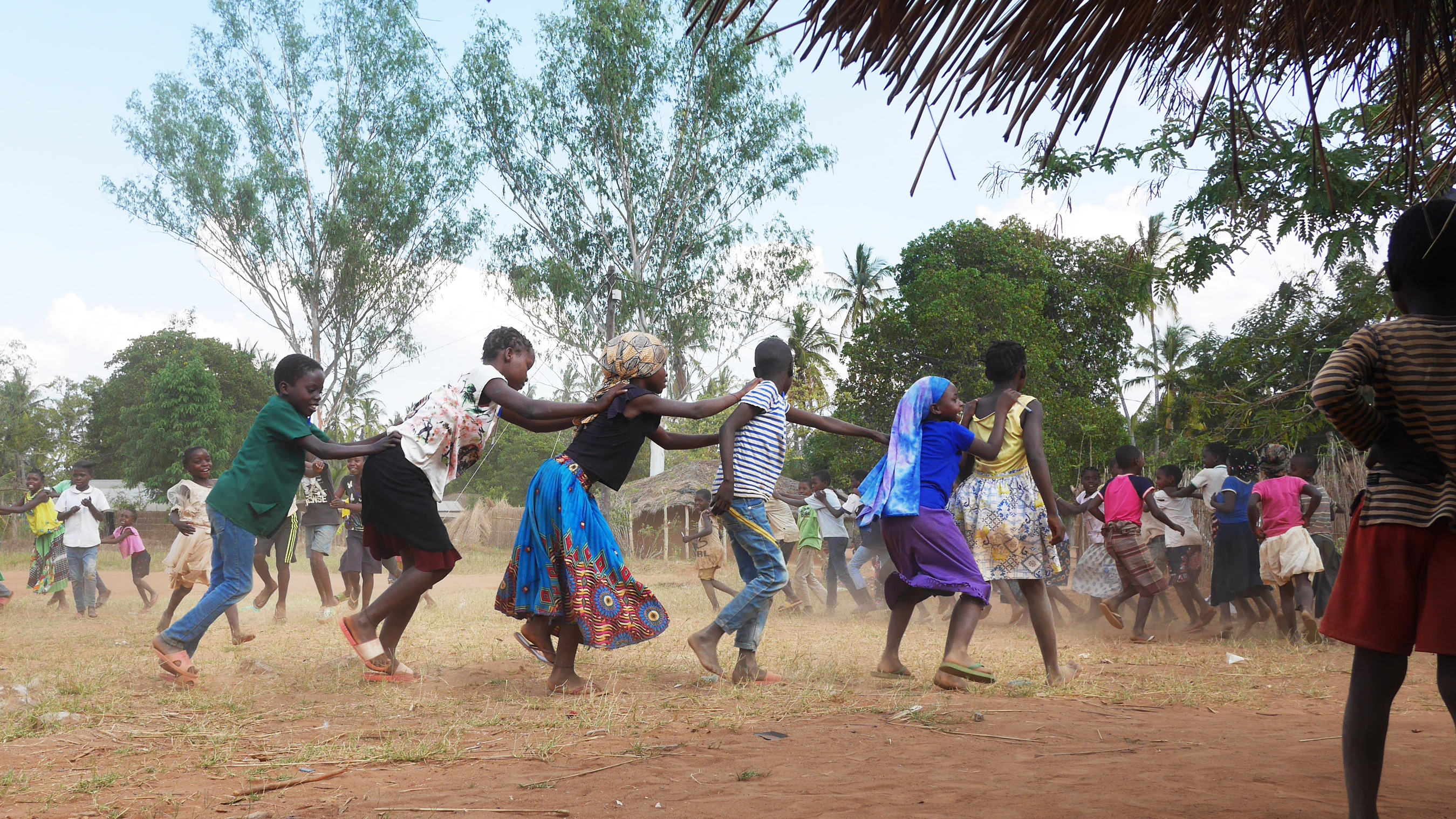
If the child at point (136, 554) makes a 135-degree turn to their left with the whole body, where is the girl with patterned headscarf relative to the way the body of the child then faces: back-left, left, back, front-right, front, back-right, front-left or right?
right

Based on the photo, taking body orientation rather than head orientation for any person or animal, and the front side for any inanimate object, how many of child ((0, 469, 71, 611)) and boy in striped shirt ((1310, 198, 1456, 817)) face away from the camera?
1

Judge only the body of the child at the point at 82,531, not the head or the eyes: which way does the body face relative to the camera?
toward the camera

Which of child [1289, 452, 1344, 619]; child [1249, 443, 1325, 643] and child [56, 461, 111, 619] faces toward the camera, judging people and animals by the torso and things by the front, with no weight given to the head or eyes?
child [56, 461, 111, 619]

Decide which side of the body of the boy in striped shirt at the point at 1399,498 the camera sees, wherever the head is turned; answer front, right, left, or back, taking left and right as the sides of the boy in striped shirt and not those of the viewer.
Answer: back

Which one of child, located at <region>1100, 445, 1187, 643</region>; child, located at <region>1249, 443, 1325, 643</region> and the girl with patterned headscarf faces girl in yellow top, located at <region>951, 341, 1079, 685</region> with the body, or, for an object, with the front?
the girl with patterned headscarf

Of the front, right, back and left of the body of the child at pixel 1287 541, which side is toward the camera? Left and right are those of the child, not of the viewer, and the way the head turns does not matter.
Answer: back

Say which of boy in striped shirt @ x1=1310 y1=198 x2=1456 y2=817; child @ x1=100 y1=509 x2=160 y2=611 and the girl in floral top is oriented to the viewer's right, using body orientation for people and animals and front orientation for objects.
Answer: the girl in floral top

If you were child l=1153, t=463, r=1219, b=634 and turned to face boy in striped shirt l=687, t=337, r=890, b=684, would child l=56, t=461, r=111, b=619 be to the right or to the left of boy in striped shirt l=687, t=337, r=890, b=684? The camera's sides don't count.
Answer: right

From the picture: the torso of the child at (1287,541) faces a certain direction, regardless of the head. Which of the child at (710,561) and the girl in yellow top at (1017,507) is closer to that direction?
the child

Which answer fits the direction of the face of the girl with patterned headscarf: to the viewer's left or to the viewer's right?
to the viewer's right

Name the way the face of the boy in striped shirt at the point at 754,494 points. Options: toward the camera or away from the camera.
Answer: away from the camera

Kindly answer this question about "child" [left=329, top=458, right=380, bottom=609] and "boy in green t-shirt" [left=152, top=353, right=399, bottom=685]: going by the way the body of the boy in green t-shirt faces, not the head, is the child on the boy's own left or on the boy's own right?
on the boy's own left

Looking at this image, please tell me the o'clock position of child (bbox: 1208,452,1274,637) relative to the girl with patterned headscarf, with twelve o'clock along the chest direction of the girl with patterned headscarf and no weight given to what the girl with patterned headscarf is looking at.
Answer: The child is roughly at 11 o'clock from the girl with patterned headscarf.

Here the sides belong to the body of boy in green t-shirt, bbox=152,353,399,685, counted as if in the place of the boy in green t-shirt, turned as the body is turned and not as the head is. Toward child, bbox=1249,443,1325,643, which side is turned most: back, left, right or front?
front

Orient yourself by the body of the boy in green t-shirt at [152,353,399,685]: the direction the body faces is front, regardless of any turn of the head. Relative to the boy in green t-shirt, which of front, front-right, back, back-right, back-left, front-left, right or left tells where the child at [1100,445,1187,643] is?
front

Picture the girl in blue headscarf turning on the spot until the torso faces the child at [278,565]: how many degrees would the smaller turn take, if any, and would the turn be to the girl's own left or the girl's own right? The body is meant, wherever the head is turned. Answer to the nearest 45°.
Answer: approximately 135° to the girl's own left
